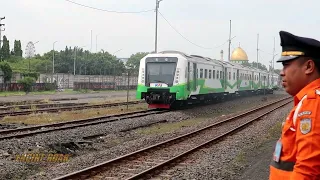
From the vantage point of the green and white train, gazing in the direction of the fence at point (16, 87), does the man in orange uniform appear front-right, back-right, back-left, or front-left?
back-left

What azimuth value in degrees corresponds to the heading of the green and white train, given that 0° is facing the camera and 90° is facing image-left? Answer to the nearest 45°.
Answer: approximately 45°

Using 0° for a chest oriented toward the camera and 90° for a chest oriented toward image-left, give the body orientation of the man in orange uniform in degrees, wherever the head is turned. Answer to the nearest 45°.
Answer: approximately 90°

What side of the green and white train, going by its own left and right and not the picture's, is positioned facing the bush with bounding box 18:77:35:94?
right

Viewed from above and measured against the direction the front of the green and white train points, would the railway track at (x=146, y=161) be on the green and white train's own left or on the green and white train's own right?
on the green and white train's own left

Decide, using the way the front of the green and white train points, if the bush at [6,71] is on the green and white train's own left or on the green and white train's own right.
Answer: on the green and white train's own right
